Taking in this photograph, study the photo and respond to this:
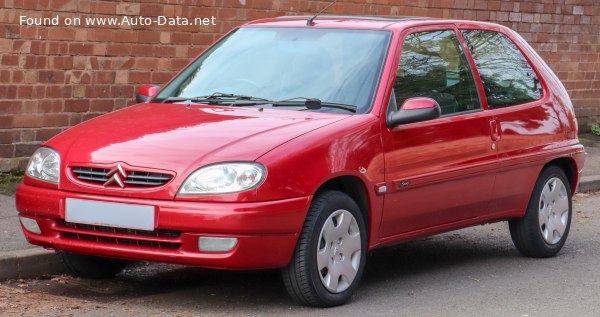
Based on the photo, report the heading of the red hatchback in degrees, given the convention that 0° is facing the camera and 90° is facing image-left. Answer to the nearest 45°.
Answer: approximately 45°
